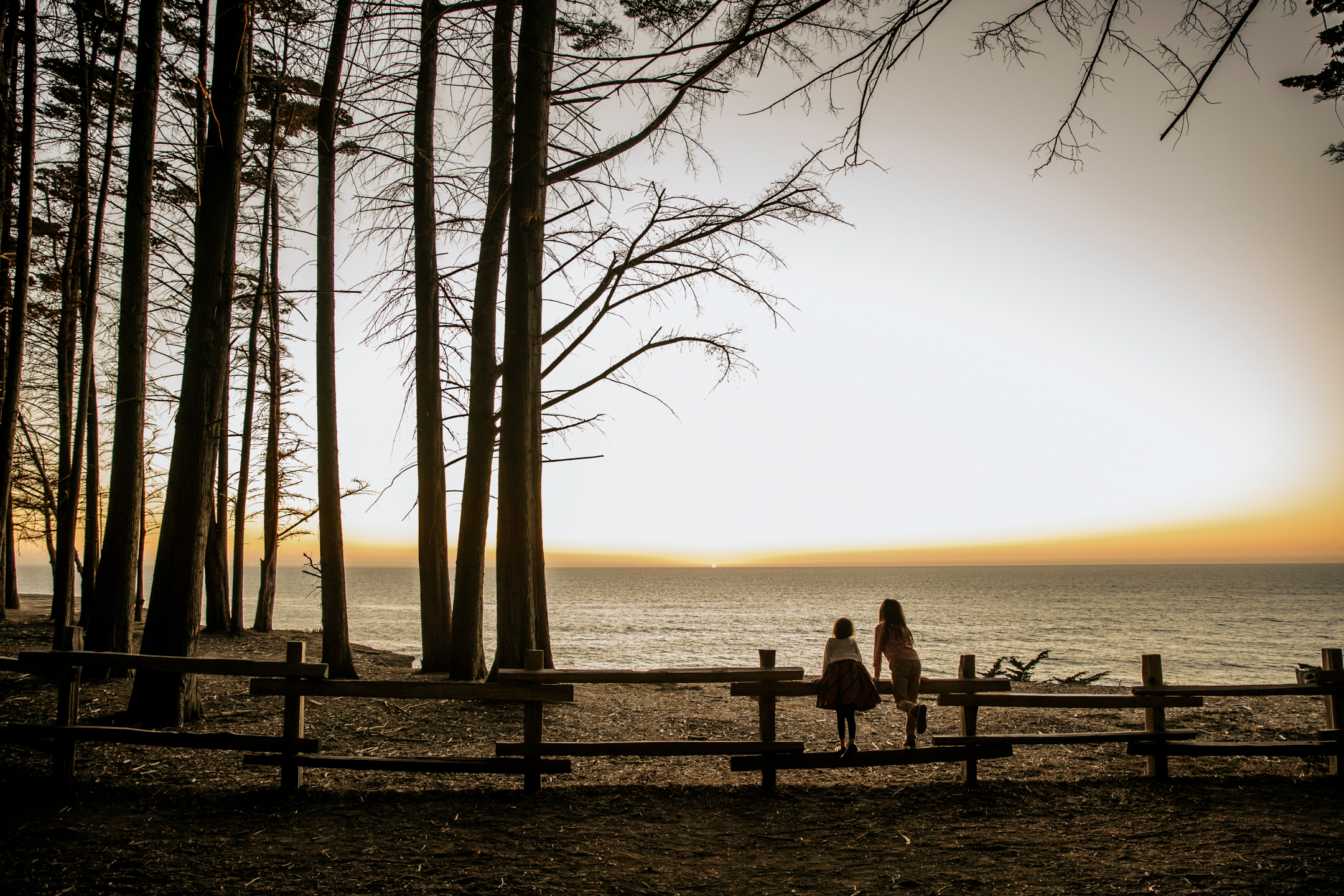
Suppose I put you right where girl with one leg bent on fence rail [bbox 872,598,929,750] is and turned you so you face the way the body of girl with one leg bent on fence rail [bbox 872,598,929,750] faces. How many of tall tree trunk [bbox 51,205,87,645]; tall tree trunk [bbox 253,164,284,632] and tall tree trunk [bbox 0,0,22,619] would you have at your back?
0

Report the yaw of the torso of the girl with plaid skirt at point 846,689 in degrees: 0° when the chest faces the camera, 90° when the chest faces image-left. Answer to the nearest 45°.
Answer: approximately 180°

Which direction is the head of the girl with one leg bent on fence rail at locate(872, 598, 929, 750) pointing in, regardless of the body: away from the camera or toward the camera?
away from the camera

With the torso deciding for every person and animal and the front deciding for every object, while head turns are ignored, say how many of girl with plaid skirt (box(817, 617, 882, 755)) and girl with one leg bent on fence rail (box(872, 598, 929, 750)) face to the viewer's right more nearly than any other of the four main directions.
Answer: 0

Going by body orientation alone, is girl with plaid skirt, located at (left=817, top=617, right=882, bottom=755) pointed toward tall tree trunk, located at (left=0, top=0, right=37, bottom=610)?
no

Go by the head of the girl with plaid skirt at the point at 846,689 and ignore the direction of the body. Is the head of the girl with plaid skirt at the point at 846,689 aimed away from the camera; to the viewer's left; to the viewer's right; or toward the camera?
away from the camera

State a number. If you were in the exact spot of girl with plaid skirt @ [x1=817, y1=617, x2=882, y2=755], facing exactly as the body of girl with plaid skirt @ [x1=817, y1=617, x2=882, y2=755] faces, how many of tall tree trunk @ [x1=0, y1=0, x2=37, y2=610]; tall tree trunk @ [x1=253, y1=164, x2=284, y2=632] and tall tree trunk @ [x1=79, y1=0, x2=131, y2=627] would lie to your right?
0

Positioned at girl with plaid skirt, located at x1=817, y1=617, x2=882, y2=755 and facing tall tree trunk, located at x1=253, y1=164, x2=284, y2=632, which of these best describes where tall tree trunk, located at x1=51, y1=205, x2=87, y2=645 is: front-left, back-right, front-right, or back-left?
front-left

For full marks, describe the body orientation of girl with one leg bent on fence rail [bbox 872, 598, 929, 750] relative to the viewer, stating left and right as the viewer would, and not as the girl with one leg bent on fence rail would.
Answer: facing away from the viewer and to the left of the viewer

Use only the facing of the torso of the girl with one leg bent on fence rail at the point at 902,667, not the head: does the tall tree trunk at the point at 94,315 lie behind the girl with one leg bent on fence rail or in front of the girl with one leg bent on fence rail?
in front

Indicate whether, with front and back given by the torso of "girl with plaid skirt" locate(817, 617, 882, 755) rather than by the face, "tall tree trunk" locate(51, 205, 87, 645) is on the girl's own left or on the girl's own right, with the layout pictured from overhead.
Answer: on the girl's own left

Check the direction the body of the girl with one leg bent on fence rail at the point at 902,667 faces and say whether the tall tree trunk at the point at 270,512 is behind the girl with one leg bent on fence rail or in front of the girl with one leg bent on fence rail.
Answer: in front

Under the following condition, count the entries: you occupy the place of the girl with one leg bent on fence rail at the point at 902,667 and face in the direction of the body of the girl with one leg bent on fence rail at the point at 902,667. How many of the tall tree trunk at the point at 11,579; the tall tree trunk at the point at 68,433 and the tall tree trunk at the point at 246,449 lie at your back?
0
